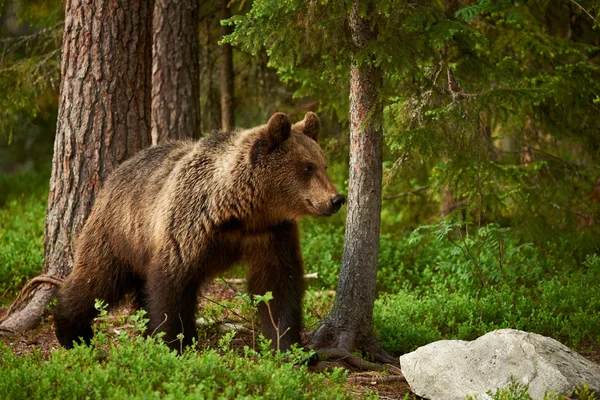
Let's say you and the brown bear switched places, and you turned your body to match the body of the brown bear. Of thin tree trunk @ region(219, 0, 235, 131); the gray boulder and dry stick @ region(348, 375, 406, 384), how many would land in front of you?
2

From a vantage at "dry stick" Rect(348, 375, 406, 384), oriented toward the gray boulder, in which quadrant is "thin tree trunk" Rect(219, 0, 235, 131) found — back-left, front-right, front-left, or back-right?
back-left

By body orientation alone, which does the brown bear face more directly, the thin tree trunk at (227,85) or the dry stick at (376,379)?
the dry stick

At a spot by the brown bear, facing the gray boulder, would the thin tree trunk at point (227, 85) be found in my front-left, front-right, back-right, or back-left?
back-left

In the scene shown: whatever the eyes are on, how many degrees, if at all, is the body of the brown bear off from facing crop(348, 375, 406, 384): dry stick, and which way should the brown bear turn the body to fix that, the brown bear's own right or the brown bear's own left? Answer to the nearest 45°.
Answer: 0° — it already faces it

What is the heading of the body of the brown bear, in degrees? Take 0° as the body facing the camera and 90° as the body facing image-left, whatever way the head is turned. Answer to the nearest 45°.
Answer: approximately 315°

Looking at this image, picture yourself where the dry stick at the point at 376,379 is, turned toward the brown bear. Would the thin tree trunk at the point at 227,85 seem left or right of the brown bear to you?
right

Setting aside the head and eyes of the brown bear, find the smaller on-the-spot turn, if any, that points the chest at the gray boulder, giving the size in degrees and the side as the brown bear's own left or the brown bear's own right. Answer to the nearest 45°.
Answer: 0° — it already faces it

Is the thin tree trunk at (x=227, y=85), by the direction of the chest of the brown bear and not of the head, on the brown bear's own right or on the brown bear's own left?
on the brown bear's own left
